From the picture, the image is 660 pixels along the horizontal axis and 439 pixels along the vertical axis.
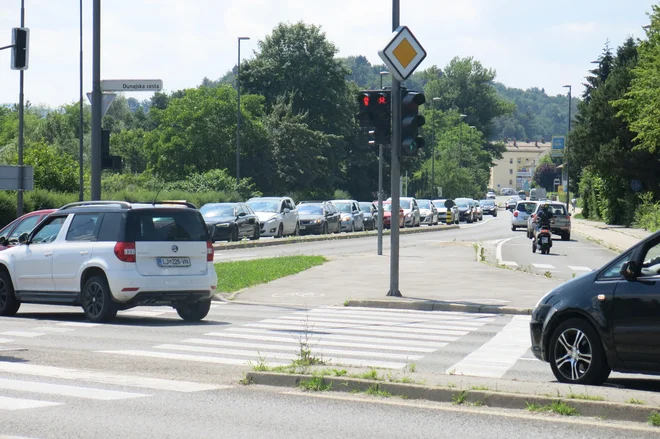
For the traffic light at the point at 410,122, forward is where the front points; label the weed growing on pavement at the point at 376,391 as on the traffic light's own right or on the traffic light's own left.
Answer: on the traffic light's own right

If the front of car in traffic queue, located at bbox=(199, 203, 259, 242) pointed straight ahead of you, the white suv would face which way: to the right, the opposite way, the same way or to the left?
to the right

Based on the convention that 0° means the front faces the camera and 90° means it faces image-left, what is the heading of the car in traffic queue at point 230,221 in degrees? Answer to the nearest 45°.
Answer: approximately 45°

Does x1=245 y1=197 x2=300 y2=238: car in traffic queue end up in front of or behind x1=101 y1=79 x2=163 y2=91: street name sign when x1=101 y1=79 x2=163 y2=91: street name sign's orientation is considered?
behind

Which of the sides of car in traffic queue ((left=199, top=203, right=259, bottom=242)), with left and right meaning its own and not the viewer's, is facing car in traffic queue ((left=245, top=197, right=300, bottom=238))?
back

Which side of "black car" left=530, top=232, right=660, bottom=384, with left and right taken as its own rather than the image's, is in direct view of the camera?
left

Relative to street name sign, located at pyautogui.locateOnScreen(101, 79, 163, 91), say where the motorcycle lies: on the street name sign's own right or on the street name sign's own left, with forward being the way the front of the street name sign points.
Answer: on the street name sign's own left

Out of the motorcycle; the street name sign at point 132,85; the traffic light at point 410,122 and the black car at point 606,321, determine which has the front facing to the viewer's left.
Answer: the black car
